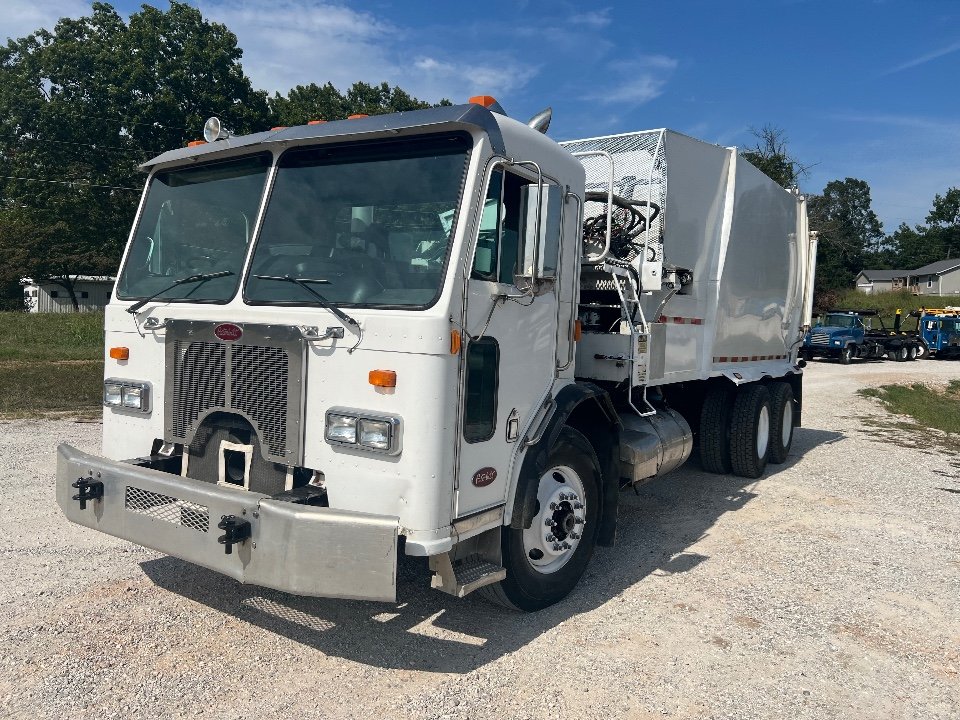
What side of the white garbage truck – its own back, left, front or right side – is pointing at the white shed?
right

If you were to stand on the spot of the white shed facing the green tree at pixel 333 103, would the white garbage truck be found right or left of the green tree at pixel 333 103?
right

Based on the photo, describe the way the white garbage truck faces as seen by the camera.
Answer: facing the viewer and to the left of the viewer

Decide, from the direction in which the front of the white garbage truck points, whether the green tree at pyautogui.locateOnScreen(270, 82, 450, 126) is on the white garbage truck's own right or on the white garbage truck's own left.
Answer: on the white garbage truck's own right

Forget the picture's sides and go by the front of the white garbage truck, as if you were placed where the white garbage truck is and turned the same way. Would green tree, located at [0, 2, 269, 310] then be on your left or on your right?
on your right
